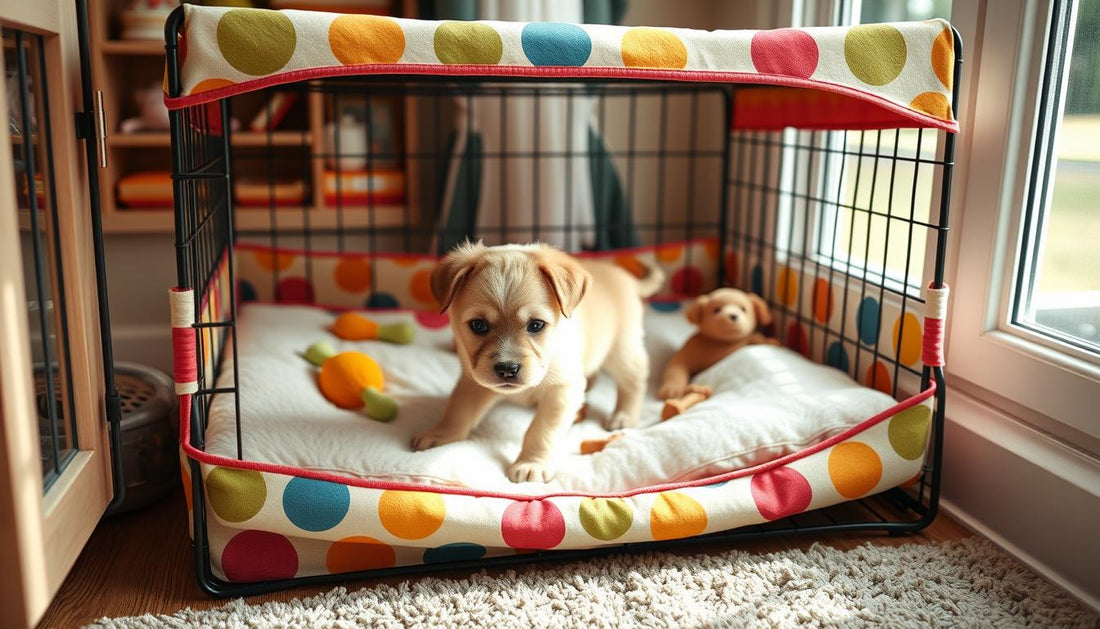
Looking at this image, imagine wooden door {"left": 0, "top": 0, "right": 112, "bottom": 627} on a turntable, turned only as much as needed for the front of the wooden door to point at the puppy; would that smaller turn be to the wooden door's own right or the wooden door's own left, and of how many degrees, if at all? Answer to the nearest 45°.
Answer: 0° — it already faces it

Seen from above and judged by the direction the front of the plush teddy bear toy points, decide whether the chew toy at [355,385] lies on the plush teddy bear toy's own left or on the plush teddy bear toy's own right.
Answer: on the plush teddy bear toy's own right

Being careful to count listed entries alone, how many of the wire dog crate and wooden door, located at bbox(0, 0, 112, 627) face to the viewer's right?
1

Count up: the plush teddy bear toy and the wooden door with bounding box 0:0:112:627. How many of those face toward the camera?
1

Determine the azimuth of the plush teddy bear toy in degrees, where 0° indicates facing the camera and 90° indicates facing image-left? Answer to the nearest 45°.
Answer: approximately 0°

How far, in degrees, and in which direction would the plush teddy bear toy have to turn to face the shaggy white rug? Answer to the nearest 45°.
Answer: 0° — it already faces it

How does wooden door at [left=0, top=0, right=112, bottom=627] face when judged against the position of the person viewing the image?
facing to the right of the viewer
